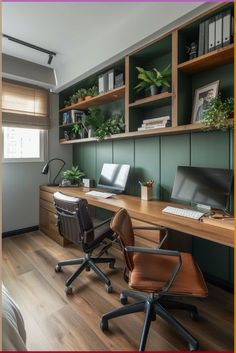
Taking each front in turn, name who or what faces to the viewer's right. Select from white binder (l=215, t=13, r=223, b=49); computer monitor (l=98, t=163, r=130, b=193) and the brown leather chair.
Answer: the brown leather chair

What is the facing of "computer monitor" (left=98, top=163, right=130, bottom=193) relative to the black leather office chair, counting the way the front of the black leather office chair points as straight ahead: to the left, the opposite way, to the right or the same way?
the opposite way

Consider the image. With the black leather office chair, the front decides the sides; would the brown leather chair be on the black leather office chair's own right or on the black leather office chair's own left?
on the black leather office chair's own right

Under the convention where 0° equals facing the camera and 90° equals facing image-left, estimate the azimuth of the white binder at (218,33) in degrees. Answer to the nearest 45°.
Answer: approximately 45°

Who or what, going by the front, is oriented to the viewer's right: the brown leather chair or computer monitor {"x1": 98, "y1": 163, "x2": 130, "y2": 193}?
the brown leather chair

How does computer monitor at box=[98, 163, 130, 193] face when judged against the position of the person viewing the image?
facing the viewer and to the left of the viewer

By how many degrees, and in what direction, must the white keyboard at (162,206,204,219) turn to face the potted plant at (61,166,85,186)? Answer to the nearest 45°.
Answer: approximately 90° to its right

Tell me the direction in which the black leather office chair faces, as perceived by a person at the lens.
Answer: facing away from the viewer and to the right of the viewer

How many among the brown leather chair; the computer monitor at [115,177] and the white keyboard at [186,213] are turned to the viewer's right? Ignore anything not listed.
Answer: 1

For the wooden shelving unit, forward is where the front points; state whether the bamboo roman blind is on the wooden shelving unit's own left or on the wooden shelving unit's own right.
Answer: on the wooden shelving unit's own right
